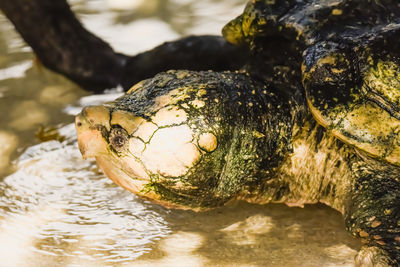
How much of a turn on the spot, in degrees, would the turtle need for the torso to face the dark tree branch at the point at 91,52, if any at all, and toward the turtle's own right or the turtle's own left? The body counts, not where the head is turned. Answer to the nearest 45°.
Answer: approximately 45° to the turtle's own right

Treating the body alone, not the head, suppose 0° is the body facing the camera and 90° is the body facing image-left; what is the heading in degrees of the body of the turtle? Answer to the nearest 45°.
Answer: approximately 90°
